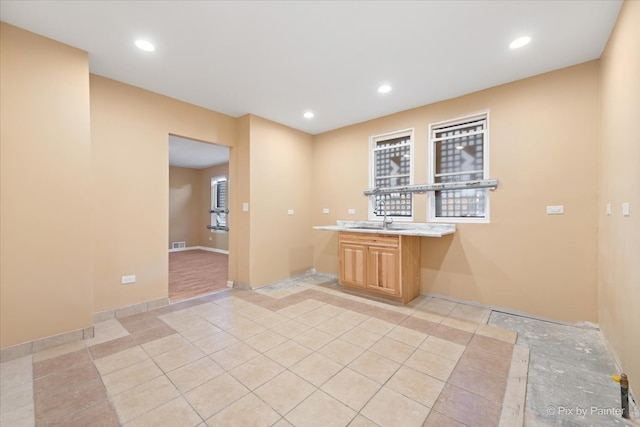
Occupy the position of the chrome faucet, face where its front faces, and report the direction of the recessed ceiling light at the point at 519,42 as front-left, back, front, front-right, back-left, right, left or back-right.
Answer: left

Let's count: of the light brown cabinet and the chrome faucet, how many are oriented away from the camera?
0

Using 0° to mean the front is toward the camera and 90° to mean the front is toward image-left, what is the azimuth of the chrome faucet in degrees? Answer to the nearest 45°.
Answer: approximately 45°

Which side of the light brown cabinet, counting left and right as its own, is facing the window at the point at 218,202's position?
right

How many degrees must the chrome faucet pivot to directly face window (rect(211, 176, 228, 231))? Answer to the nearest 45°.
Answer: approximately 90° to its right

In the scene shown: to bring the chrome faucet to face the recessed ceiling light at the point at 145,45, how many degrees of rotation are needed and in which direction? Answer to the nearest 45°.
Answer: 0° — it already faces it

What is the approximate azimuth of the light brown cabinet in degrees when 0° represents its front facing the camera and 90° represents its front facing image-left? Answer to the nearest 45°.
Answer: approximately 45°
